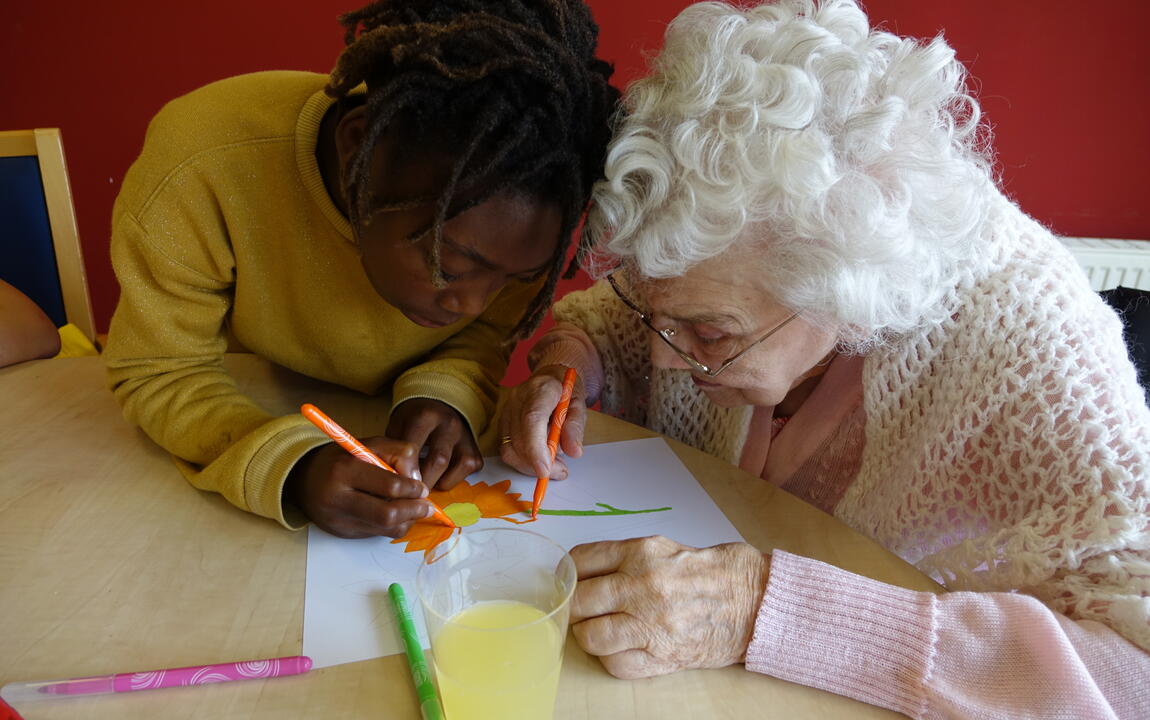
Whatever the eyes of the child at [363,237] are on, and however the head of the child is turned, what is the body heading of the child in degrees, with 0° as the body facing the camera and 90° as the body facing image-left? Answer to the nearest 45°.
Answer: approximately 315°

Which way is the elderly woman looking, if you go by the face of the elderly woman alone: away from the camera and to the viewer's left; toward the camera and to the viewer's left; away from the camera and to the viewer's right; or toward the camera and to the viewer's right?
toward the camera and to the viewer's left

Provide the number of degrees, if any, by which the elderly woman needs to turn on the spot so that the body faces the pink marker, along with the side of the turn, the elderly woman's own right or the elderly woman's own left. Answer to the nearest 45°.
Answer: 0° — they already face it

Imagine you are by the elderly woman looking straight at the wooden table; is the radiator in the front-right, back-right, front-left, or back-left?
back-right

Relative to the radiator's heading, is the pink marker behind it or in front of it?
in front

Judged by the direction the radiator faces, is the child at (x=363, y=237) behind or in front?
in front
